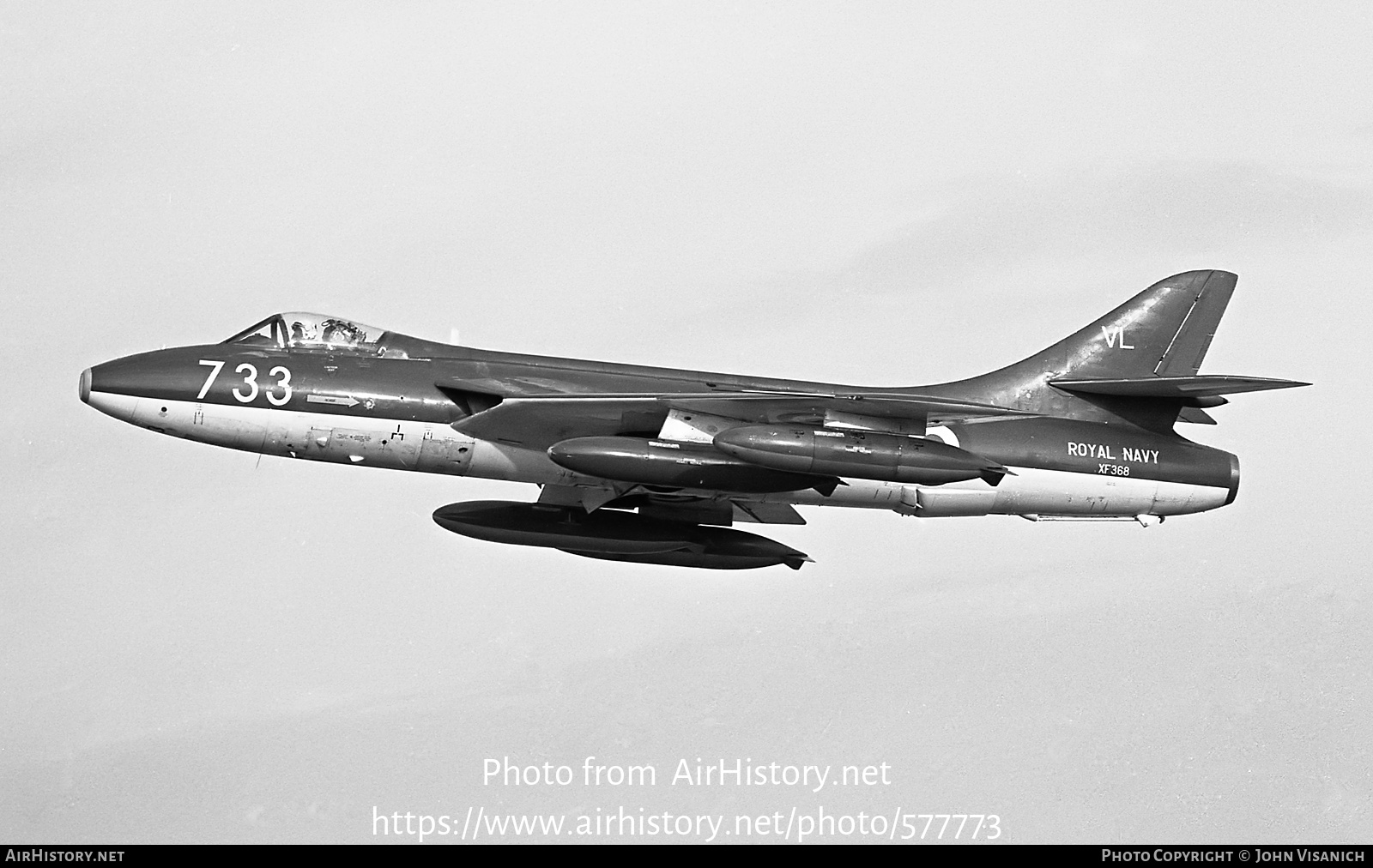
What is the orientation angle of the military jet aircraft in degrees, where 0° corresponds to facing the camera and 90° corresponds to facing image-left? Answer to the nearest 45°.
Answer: approximately 90°
